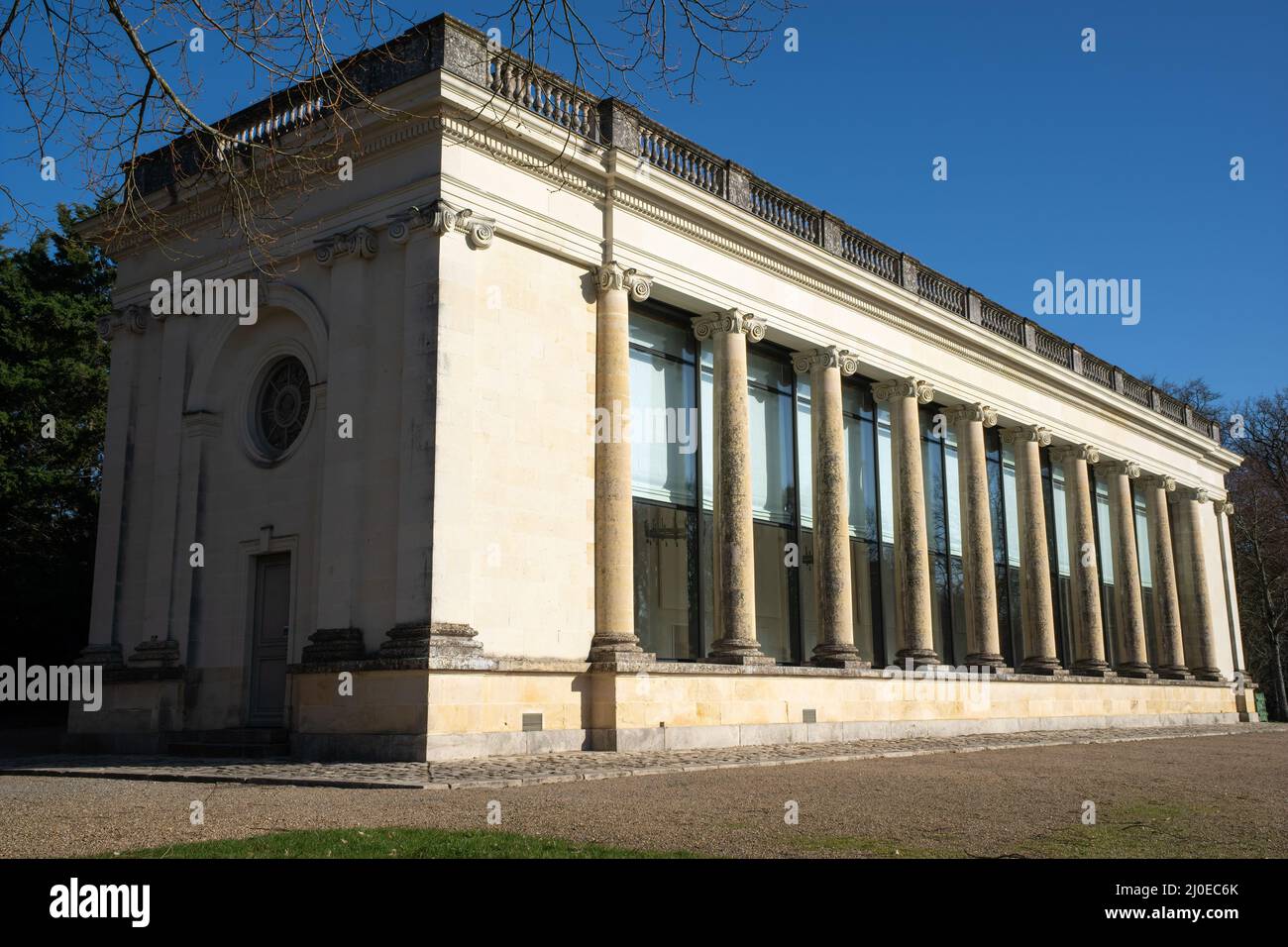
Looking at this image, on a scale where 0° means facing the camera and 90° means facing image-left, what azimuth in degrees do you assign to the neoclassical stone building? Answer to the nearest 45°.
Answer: approximately 315°
